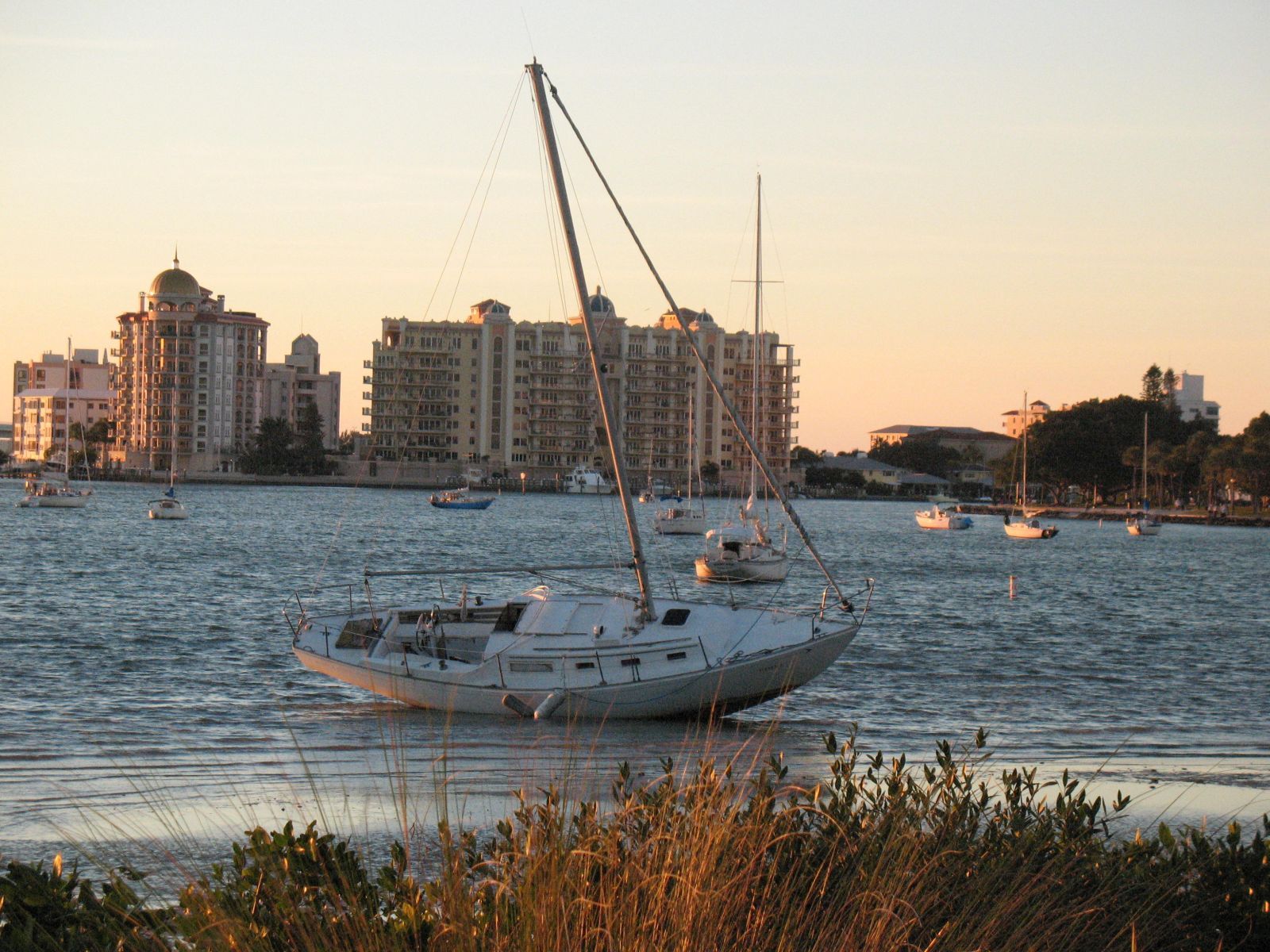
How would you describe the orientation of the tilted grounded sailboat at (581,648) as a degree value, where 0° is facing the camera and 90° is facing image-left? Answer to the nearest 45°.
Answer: approximately 270°
